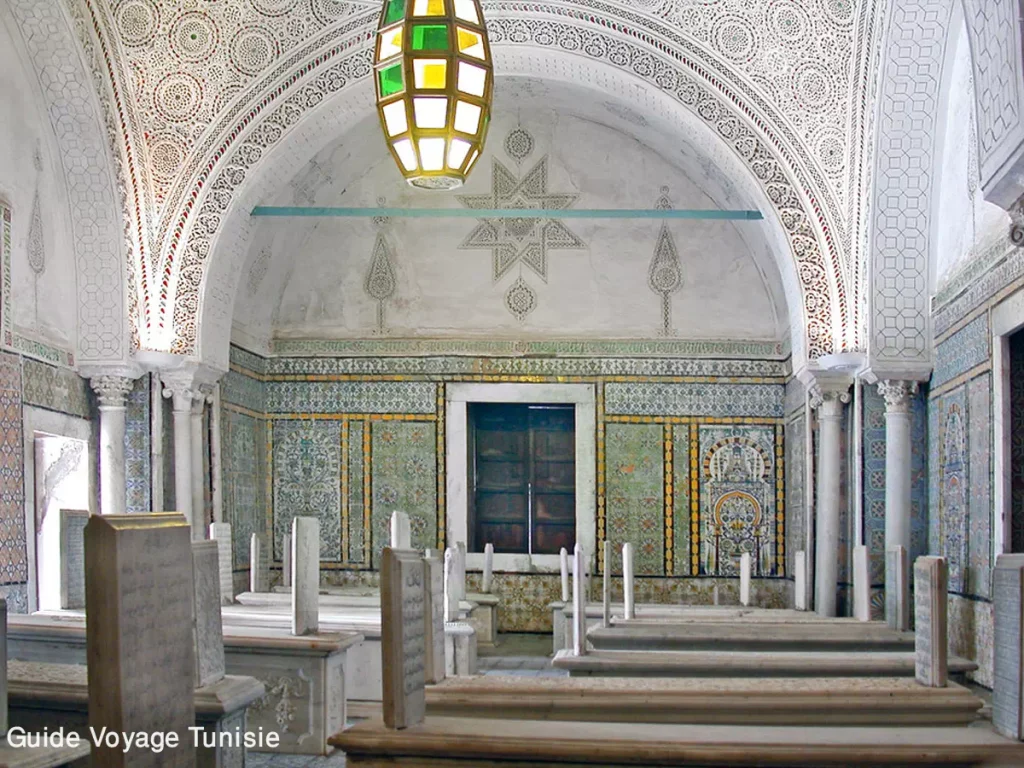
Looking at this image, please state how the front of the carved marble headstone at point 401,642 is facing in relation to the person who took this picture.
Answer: facing the viewer and to the right of the viewer

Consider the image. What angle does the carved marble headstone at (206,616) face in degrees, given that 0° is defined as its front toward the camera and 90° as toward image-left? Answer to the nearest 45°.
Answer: approximately 315°

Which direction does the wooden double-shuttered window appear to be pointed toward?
toward the camera

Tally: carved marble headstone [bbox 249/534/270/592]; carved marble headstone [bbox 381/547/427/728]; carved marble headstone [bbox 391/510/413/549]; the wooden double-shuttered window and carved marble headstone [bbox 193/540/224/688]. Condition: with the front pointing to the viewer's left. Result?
0

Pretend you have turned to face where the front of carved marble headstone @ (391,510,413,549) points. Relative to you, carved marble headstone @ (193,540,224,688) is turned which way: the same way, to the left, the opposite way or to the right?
the same way

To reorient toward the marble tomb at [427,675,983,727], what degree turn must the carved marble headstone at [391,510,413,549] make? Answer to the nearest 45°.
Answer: approximately 45° to its right

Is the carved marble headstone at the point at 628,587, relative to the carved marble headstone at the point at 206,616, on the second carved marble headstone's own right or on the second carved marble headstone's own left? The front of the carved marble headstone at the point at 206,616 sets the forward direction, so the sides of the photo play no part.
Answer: on the second carved marble headstone's own left

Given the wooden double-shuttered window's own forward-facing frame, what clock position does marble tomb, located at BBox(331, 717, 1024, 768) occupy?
The marble tomb is roughly at 12 o'clock from the wooden double-shuttered window.

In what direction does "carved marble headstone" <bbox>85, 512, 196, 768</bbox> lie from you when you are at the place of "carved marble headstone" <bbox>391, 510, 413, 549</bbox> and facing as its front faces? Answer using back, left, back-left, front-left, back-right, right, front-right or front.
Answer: front-right

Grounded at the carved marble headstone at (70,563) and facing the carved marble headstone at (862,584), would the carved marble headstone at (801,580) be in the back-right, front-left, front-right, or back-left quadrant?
front-left

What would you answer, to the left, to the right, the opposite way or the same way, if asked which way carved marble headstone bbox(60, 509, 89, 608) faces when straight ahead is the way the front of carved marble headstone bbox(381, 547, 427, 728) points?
the same way
